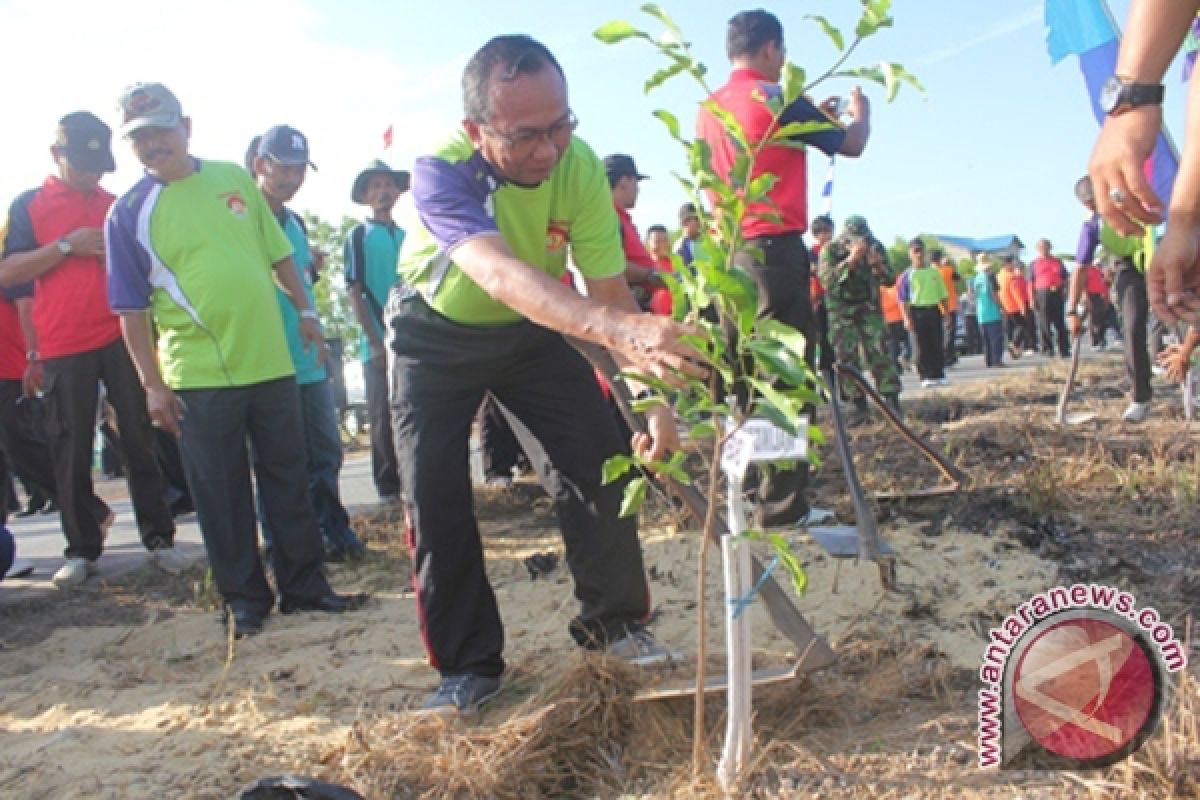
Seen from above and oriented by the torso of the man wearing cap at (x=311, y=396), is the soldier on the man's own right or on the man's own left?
on the man's own left

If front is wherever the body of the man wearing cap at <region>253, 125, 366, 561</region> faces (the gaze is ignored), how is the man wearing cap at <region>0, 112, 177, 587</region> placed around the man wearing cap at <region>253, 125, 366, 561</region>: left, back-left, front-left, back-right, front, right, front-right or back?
back-right

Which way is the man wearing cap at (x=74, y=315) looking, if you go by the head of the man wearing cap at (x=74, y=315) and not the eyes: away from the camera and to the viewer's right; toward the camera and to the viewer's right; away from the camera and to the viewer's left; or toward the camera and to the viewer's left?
toward the camera and to the viewer's right

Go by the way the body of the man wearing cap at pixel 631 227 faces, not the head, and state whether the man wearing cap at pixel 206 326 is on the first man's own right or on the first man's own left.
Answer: on the first man's own right

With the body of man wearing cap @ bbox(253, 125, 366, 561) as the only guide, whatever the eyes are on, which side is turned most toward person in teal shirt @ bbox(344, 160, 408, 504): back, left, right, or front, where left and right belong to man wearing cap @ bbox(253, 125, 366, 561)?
left

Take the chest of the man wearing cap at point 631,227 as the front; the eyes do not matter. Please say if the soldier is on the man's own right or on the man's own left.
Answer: on the man's own left

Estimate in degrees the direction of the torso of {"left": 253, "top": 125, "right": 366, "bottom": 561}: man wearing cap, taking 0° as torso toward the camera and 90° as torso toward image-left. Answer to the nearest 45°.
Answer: approximately 315°
